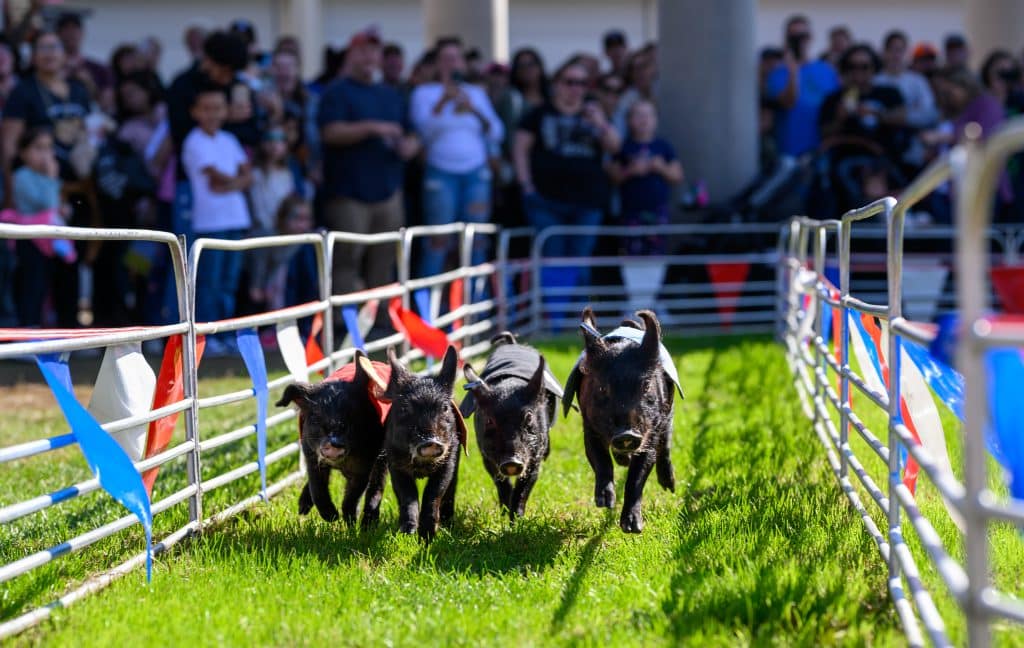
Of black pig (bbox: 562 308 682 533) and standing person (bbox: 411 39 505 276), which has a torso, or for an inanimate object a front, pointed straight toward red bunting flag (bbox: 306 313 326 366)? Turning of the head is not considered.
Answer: the standing person

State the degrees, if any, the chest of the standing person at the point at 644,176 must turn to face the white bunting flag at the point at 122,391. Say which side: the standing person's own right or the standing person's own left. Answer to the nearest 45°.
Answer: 0° — they already face it

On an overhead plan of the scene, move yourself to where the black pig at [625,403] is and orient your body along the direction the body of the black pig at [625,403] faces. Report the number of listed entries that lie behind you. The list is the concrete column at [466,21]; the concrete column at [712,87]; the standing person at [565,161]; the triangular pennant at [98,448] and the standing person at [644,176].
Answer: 4

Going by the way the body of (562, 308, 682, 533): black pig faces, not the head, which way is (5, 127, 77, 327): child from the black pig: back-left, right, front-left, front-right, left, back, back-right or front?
back-right

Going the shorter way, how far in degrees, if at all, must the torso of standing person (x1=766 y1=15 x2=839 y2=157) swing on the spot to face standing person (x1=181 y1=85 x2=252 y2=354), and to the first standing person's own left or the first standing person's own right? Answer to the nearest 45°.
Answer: approximately 45° to the first standing person's own right

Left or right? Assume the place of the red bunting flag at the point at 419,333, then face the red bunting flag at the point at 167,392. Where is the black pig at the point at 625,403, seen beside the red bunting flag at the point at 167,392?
left

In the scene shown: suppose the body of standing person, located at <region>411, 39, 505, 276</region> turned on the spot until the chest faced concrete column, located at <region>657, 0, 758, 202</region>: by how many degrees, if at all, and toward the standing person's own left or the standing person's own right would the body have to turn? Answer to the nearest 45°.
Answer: approximately 135° to the standing person's own left

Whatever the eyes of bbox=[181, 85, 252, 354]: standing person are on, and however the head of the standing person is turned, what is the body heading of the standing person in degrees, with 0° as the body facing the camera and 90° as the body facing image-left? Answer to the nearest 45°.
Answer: approximately 315°

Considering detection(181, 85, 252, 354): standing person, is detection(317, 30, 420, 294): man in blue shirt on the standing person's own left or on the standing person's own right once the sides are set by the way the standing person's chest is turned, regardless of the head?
on the standing person's own left
